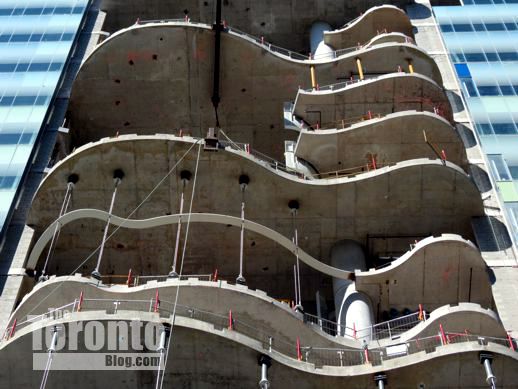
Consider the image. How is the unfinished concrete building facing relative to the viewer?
toward the camera
